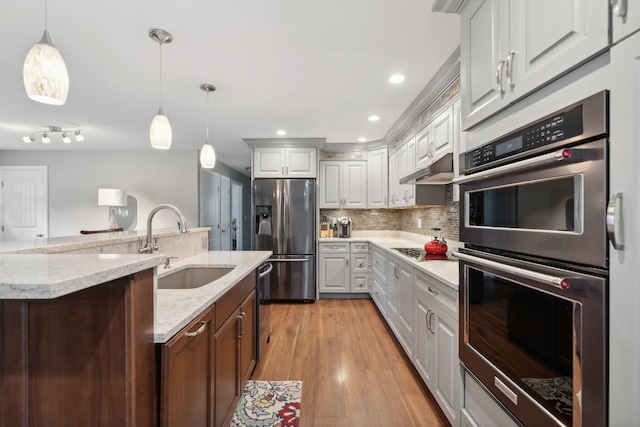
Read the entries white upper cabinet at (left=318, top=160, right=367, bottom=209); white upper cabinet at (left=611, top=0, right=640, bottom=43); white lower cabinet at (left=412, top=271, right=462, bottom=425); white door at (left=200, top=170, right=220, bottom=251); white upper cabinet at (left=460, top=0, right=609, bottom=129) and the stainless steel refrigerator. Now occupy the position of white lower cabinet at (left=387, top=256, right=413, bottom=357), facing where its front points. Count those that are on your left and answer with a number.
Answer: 3

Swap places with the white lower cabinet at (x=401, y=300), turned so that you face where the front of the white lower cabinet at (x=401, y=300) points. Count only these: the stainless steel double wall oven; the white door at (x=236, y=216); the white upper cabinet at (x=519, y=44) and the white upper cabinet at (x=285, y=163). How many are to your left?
2

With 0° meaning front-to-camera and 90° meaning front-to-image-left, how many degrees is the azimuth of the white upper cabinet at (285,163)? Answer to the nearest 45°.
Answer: approximately 0°

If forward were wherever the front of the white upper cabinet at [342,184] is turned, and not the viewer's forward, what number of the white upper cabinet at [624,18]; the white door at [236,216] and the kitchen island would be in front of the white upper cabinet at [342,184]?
2

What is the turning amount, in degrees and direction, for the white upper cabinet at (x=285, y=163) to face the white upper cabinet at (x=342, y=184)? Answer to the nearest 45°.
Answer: approximately 90° to its left

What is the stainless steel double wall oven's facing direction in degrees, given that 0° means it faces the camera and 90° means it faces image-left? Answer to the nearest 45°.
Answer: approximately 45°

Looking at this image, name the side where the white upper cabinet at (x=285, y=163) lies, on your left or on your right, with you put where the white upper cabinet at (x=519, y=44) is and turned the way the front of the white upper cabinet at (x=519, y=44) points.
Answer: on your right

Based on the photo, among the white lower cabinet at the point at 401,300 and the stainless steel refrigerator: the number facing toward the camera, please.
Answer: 1

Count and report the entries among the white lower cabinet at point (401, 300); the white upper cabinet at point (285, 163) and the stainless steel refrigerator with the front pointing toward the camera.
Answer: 2

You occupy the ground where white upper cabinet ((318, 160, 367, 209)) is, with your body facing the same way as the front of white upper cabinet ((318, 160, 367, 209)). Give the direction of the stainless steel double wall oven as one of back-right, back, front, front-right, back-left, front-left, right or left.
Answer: front

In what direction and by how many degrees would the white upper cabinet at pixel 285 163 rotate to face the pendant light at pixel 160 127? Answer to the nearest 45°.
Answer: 0° — it already faces it
